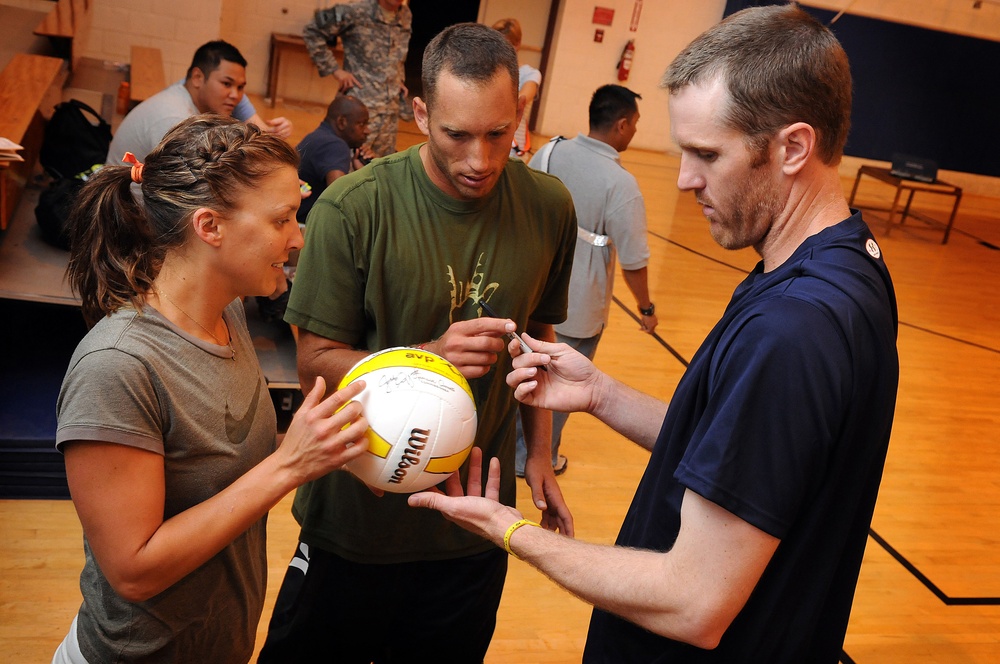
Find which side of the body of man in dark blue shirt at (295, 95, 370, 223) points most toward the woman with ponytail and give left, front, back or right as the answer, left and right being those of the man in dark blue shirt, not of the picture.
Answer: right

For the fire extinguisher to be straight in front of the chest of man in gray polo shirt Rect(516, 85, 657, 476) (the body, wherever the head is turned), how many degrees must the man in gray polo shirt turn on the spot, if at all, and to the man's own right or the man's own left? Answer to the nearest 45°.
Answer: approximately 45° to the man's own left

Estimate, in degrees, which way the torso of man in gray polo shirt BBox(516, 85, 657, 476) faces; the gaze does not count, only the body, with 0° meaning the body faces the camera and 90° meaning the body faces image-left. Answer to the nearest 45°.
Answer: approximately 225°

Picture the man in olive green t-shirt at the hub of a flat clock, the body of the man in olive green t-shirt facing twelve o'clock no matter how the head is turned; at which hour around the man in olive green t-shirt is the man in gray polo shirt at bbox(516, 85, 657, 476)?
The man in gray polo shirt is roughly at 8 o'clock from the man in olive green t-shirt.

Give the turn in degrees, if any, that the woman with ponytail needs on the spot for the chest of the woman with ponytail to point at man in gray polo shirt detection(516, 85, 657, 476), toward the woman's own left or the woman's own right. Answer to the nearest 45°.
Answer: approximately 90° to the woman's own left

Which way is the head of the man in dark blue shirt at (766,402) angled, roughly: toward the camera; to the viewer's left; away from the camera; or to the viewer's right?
to the viewer's left

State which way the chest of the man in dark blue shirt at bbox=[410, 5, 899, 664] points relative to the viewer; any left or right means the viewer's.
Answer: facing to the left of the viewer

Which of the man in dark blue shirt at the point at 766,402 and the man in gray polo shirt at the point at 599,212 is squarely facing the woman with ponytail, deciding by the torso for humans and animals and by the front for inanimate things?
the man in dark blue shirt

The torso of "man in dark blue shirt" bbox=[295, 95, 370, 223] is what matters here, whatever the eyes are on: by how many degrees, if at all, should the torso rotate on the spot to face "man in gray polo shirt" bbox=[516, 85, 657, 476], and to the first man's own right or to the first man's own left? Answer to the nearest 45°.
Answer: approximately 45° to the first man's own right

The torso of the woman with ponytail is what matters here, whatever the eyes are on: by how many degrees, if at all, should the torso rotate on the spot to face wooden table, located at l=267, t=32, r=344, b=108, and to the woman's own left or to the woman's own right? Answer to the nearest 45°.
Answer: approximately 135° to the woman's own left
